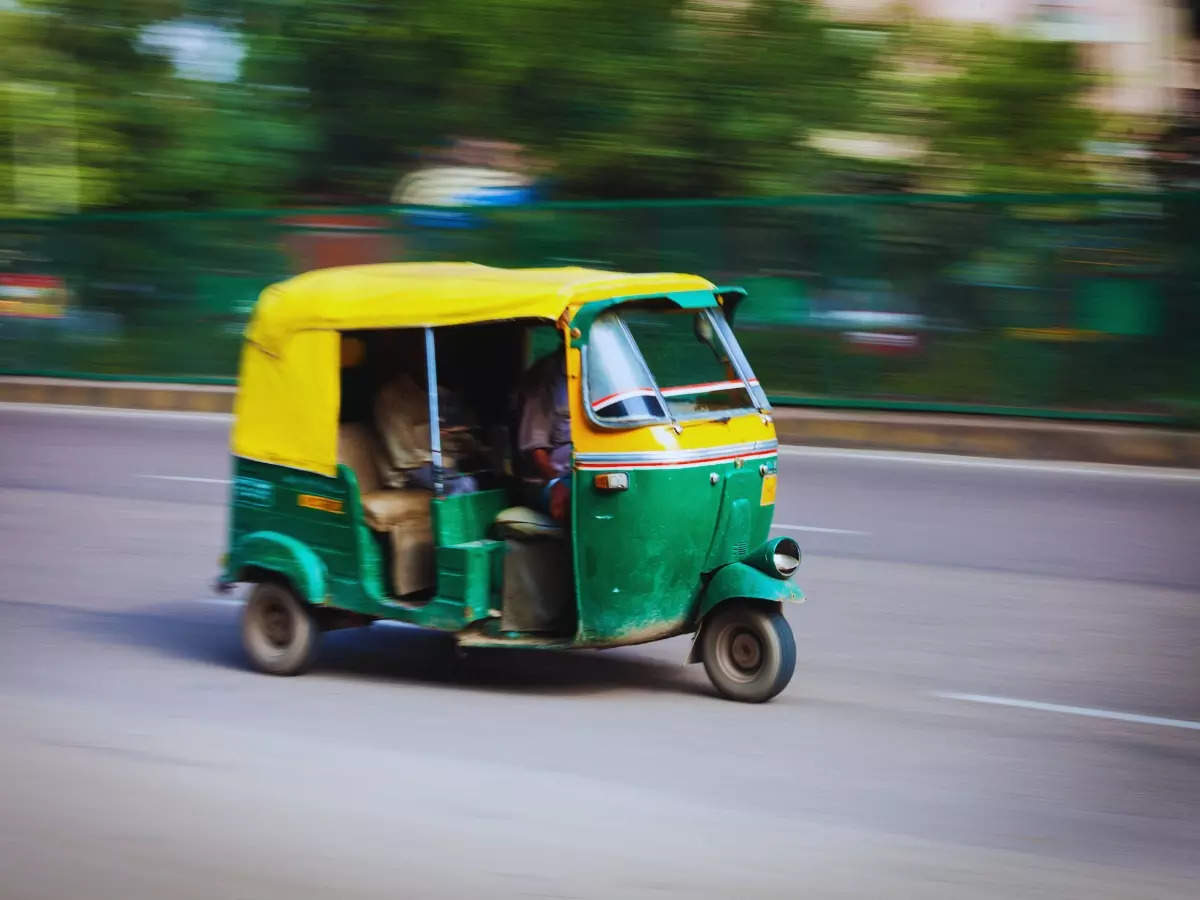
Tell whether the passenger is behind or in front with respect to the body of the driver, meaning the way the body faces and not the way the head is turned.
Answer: behind

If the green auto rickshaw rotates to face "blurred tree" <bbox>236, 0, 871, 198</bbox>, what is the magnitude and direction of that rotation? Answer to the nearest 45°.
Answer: approximately 135° to its left

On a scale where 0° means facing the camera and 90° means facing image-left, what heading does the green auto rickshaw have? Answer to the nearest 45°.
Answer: approximately 315°

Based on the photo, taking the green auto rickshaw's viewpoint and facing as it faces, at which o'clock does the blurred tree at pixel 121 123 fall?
The blurred tree is roughly at 7 o'clock from the green auto rickshaw.

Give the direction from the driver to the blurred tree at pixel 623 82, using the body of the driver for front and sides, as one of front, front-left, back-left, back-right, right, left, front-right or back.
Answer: back-left

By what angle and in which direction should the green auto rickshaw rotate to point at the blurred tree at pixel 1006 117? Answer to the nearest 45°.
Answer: approximately 90° to its left

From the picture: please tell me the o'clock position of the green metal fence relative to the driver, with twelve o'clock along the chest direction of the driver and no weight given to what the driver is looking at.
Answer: The green metal fence is roughly at 8 o'clock from the driver.

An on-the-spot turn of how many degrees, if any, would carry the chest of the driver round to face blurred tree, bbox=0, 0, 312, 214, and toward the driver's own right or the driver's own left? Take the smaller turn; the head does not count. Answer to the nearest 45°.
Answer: approximately 135° to the driver's own left
